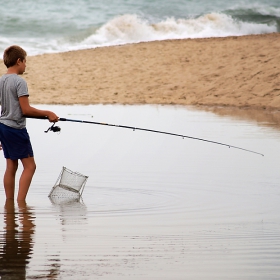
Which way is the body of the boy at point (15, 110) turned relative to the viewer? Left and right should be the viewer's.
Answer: facing away from the viewer and to the right of the viewer
